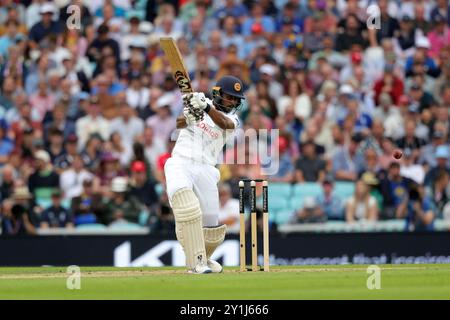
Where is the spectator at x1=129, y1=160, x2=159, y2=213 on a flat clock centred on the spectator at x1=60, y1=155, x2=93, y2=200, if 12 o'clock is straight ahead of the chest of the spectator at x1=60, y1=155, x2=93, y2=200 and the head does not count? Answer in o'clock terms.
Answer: the spectator at x1=129, y1=160, x2=159, y2=213 is roughly at 10 o'clock from the spectator at x1=60, y1=155, x2=93, y2=200.

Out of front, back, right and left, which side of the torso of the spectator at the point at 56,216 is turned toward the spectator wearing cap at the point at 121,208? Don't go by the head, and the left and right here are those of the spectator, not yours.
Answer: left

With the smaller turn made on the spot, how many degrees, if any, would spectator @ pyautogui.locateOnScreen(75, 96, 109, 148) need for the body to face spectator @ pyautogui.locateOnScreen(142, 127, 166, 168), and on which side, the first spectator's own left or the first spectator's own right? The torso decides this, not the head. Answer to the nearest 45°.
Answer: approximately 45° to the first spectator's own left

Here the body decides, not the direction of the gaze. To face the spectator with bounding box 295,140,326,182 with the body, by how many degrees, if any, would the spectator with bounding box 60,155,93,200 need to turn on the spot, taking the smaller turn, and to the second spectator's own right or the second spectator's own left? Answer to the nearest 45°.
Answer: approximately 90° to the second spectator's own left

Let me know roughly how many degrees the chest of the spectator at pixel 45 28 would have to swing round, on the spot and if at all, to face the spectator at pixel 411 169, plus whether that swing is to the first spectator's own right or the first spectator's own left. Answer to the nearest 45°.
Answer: approximately 45° to the first spectator's own left

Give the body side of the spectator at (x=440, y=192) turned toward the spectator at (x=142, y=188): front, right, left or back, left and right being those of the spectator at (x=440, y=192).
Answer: right

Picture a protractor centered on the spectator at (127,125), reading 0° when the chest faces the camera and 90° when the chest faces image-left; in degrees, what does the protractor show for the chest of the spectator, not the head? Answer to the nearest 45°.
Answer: approximately 0°

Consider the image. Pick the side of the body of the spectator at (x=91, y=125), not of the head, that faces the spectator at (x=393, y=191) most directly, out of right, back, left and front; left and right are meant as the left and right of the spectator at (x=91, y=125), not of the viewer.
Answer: left

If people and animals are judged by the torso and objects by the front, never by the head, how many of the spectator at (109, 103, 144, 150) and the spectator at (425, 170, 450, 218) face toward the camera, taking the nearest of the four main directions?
2
